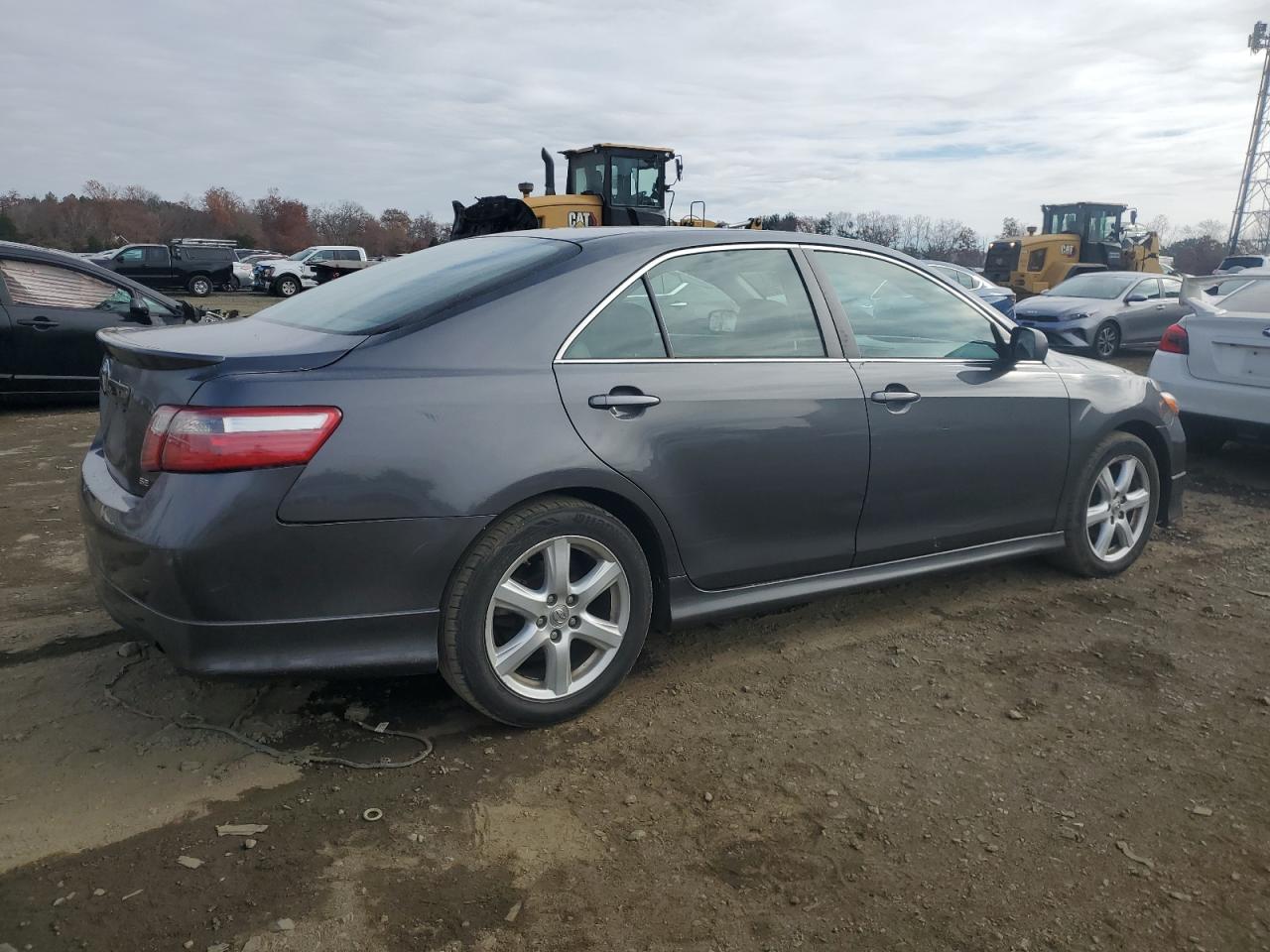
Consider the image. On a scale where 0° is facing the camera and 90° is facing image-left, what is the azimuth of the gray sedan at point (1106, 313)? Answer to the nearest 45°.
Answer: approximately 45°

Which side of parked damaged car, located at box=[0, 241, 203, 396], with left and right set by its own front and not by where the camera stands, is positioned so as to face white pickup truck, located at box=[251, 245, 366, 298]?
left

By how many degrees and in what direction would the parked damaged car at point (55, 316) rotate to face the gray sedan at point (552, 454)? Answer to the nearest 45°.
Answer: approximately 90° to its right

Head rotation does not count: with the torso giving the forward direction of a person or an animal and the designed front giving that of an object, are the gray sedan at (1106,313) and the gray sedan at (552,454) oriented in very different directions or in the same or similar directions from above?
very different directions

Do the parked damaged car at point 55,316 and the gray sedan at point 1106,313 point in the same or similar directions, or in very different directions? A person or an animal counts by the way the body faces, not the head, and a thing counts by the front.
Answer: very different directions

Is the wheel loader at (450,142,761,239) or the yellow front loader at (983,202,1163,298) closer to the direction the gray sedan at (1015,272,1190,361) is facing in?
the wheel loader

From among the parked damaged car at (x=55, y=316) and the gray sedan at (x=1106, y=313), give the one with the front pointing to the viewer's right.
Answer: the parked damaged car

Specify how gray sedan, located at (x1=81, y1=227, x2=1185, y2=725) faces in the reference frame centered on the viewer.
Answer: facing away from the viewer and to the right of the viewer

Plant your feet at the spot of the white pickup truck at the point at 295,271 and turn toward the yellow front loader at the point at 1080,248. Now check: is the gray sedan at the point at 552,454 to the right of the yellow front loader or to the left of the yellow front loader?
right

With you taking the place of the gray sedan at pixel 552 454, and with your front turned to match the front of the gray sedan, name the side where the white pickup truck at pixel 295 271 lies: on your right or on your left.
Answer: on your left

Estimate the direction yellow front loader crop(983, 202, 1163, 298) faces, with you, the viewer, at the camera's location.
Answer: facing away from the viewer and to the right of the viewer

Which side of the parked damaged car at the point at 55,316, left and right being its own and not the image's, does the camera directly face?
right

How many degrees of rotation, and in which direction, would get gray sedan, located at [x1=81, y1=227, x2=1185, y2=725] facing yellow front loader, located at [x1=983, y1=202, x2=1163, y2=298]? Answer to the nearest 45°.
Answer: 0° — it already faces it
